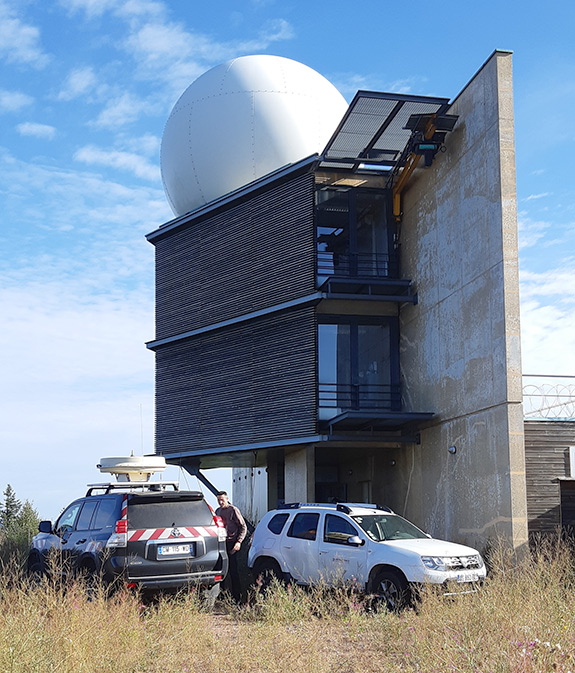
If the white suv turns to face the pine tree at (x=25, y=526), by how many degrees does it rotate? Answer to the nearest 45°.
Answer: approximately 180°

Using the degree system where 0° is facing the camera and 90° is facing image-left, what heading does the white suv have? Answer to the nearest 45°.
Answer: approximately 315°
